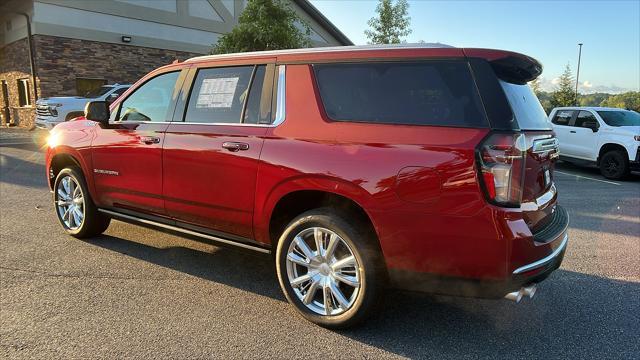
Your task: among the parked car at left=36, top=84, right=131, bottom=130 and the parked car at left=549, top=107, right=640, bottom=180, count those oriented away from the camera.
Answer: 0

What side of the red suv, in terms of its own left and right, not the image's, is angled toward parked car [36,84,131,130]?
front

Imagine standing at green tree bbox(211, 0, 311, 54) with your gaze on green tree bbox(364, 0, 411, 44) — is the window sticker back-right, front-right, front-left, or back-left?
back-right

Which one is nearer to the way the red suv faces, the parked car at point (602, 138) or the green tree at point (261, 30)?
the green tree

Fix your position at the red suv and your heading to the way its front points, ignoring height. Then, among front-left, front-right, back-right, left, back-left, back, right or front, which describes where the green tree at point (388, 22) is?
front-right

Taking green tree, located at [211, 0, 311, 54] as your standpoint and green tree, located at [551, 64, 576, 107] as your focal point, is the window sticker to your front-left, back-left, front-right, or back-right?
back-right

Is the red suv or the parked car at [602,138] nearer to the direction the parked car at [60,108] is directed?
the red suv

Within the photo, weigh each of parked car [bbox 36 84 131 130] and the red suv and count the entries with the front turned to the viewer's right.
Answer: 0

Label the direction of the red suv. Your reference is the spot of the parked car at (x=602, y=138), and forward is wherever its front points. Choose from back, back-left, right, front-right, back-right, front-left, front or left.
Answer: front-right

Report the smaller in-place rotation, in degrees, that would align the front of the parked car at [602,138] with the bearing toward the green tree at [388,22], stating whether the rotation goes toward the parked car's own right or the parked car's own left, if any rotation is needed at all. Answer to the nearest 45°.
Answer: approximately 180°

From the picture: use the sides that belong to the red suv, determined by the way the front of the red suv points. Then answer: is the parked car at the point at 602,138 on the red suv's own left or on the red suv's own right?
on the red suv's own right

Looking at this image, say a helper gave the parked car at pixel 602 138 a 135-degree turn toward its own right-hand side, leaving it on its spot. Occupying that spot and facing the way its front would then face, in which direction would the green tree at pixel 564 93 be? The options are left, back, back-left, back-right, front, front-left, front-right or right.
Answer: right

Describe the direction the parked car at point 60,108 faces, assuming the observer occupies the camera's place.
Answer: facing the viewer and to the left of the viewer

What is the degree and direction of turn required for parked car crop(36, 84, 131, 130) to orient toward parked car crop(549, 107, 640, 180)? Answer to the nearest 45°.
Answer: approximately 90° to its left
